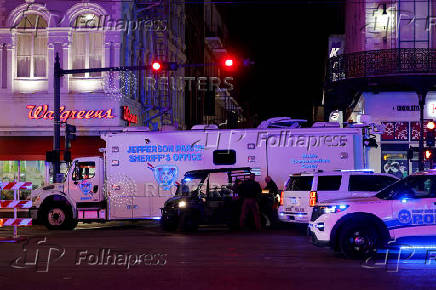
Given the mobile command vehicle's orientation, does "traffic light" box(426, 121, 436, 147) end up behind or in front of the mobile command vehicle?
behind

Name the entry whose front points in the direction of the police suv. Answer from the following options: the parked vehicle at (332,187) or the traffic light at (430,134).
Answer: the traffic light

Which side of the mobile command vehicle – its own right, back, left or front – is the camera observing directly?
left

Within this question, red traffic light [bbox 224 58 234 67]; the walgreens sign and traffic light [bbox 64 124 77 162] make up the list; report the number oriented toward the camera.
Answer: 2

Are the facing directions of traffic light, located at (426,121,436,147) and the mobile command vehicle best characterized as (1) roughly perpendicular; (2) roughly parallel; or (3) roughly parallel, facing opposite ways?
roughly perpendicular

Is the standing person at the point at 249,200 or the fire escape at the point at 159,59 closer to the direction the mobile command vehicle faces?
the fire escape
